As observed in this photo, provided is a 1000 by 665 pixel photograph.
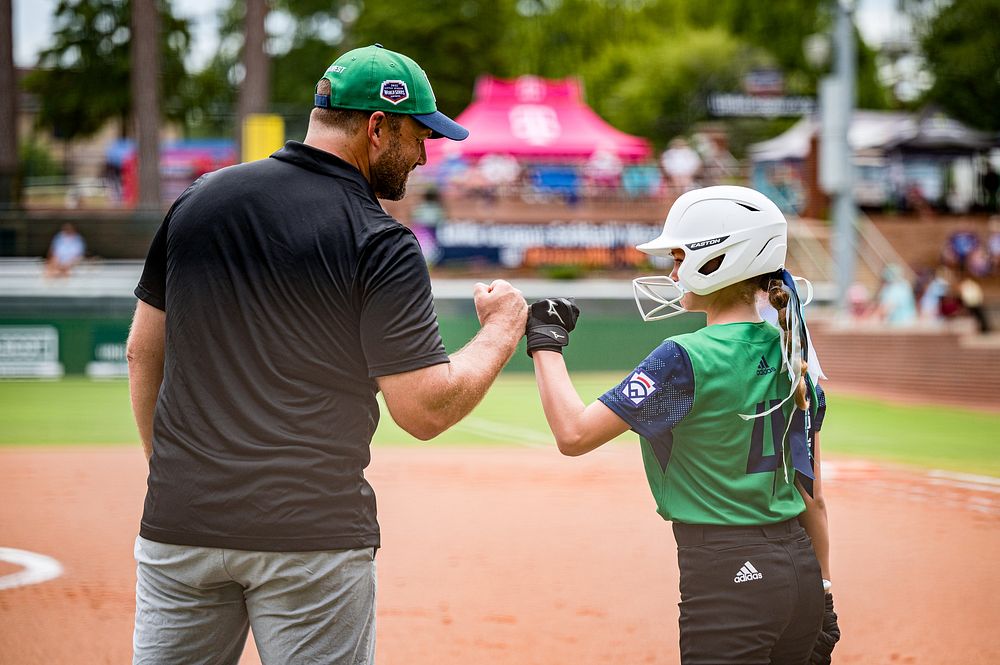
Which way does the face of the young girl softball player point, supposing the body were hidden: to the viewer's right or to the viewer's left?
to the viewer's left

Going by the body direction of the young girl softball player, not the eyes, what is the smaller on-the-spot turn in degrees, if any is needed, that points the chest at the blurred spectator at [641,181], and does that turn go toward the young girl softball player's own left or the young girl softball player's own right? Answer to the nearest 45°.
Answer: approximately 45° to the young girl softball player's own right

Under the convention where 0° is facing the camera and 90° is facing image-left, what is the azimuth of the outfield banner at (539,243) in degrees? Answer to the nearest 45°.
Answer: approximately 0°

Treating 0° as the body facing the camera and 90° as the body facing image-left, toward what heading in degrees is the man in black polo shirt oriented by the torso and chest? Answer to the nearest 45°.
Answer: approximately 225°

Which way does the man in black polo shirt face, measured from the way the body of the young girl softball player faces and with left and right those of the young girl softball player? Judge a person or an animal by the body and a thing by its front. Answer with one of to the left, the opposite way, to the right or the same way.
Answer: to the right

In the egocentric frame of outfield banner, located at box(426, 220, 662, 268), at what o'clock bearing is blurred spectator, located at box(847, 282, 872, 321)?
The blurred spectator is roughly at 10 o'clock from the outfield banner.

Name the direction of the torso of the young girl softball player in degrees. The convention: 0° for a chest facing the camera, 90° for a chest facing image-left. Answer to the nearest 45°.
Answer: approximately 135°

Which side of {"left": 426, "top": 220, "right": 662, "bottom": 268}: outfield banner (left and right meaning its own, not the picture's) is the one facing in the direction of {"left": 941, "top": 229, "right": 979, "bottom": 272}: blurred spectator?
left

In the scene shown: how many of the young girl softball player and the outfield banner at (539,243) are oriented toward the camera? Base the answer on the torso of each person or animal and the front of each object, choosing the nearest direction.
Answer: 1
